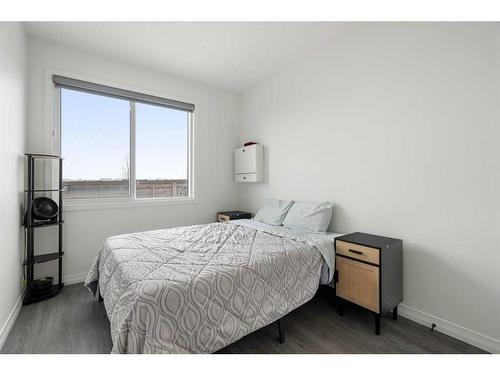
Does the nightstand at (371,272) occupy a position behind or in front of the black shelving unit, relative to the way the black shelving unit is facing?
in front

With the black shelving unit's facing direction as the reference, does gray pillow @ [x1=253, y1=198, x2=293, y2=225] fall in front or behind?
in front

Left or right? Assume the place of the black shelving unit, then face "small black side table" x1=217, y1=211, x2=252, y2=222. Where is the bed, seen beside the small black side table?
right

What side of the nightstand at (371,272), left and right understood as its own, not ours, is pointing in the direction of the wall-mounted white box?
right

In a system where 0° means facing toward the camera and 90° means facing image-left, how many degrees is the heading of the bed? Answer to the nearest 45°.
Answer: approximately 45°

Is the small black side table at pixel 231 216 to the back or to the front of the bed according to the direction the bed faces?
to the back

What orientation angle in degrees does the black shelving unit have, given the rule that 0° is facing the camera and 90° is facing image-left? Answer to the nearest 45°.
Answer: approximately 315°

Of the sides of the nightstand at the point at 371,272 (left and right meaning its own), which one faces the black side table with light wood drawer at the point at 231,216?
right

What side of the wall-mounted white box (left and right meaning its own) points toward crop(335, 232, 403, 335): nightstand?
left

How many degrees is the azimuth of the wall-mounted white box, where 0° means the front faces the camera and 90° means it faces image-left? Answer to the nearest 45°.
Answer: approximately 45°

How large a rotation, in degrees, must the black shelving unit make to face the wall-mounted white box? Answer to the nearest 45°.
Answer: approximately 45° to its left

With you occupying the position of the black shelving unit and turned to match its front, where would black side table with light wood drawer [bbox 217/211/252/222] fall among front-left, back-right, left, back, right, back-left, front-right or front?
front-left
